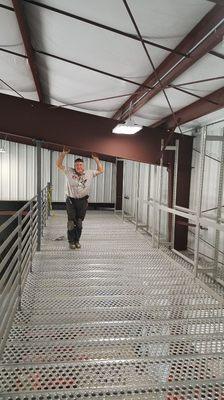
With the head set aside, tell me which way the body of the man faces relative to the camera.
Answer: toward the camera

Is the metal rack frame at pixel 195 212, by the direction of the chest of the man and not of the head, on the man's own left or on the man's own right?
on the man's own left

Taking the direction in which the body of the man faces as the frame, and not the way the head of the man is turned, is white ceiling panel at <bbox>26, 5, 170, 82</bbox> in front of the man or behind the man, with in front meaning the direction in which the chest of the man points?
in front

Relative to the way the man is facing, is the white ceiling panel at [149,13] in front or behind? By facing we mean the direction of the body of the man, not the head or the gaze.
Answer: in front
